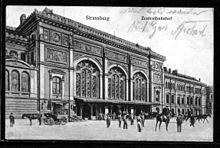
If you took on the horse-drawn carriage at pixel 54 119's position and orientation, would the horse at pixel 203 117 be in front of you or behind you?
behind

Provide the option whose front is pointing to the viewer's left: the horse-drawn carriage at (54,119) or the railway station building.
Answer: the horse-drawn carriage

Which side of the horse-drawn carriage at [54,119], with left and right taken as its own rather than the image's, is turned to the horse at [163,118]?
back

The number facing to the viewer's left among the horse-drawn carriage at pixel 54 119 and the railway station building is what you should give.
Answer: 1

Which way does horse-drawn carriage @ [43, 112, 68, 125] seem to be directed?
to the viewer's left
